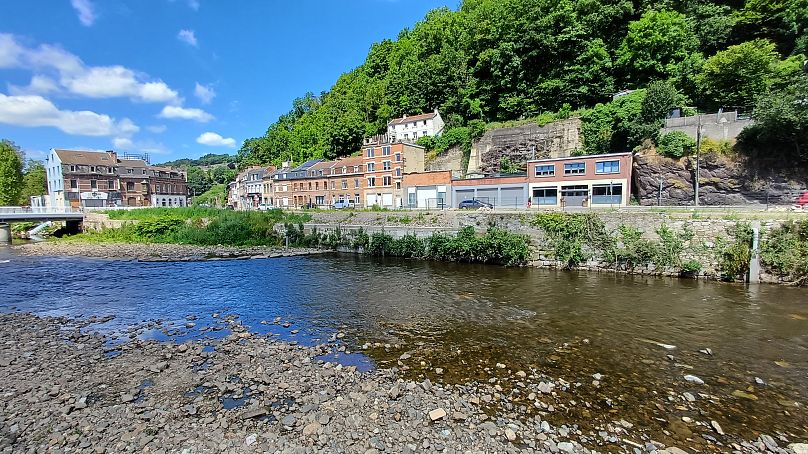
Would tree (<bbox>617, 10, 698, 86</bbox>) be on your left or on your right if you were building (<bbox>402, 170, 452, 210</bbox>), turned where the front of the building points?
on your left

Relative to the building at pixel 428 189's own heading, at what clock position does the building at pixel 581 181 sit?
the building at pixel 581 181 is roughly at 10 o'clock from the building at pixel 428 189.

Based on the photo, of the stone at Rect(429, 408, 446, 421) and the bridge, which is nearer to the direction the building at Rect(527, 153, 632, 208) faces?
the stone

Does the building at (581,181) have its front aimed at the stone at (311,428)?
yes

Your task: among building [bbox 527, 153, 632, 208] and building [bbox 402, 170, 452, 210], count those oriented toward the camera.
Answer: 2

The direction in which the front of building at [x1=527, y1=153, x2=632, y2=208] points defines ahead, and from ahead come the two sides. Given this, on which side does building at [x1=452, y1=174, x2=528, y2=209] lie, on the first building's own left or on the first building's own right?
on the first building's own right

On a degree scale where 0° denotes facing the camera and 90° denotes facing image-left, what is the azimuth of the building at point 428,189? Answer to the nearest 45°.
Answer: approximately 0°

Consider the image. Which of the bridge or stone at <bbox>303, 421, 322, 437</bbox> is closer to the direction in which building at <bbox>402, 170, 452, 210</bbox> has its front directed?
the stone

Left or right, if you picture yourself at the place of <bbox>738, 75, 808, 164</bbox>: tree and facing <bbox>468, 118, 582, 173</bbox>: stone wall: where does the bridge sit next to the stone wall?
left

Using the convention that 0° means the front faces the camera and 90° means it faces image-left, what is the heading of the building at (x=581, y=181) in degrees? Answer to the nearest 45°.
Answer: approximately 0°
